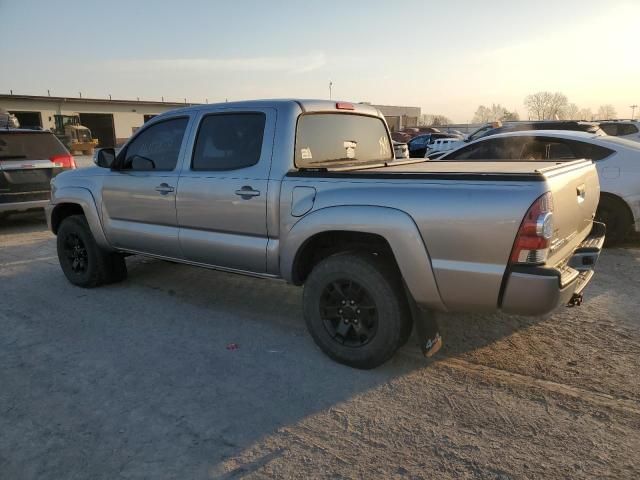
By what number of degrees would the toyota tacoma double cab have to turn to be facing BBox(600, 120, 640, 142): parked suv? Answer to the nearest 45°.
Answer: approximately 90° to its right

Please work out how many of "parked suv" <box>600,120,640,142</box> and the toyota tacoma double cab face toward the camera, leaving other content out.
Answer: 0

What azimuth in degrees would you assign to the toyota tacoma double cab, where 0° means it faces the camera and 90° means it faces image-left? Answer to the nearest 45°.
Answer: approximately 135°

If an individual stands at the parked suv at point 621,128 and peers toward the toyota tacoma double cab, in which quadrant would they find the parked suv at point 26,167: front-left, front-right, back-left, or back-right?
front-right

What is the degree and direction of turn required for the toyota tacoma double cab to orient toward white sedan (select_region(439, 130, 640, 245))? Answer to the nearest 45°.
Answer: approximately 90° to its right

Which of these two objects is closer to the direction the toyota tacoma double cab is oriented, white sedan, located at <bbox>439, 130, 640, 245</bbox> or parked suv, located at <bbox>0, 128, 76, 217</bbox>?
the parked suv

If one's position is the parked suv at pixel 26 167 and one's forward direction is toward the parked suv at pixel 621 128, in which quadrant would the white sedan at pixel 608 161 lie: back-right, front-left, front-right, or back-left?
front-right

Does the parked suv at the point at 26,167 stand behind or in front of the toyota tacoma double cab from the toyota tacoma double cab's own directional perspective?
in front
